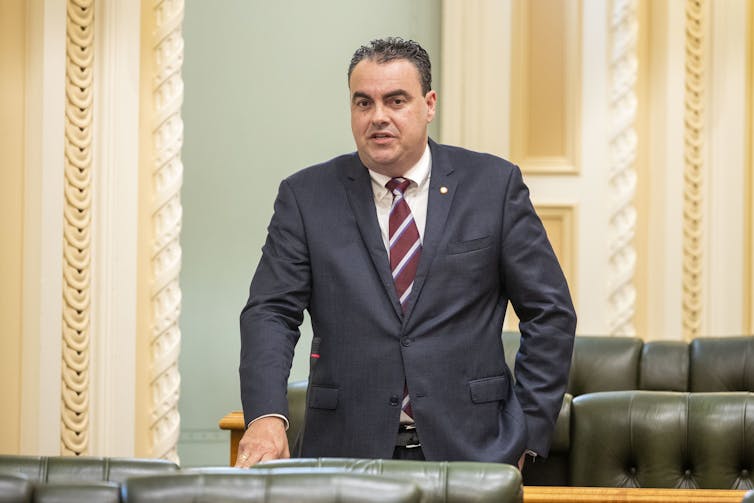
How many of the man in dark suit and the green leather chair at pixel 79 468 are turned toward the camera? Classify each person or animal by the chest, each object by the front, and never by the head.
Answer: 2

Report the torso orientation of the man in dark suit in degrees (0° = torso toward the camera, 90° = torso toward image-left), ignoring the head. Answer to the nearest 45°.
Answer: approximately 0°

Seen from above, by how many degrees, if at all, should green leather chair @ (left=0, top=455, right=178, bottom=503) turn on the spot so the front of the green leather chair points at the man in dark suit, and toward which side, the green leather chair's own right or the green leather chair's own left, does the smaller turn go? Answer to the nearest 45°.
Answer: approximately 135° to the green leather chair's own left

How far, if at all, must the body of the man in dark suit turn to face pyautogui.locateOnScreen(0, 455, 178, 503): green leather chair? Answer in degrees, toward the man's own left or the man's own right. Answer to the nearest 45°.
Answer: approximately 45° to the man's own right
